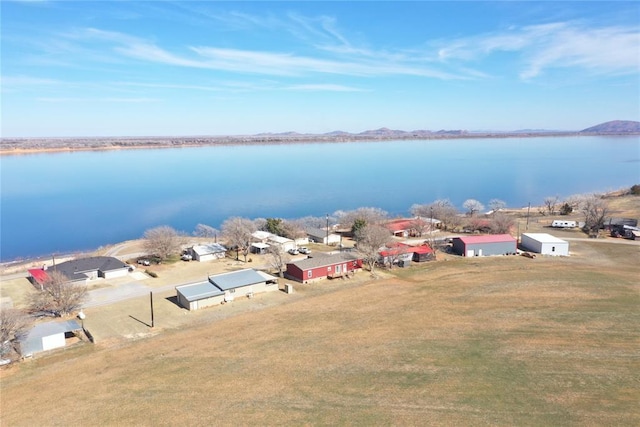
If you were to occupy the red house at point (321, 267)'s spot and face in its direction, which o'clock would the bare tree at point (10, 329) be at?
The bare tree is roughly at 3 o'clock from the red house.

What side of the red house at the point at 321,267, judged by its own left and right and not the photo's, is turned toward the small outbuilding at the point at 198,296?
right

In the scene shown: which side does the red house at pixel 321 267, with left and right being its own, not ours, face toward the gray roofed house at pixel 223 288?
right

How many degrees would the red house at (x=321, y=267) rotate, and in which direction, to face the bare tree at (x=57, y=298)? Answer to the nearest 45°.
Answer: approximately 90° to its right

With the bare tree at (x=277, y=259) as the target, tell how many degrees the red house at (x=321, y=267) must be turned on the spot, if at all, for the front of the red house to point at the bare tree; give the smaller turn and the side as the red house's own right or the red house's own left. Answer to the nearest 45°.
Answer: approximately 135° to the red house's own right

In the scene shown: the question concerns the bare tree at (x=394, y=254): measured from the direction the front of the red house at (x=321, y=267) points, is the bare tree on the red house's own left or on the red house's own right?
on the red house's own left

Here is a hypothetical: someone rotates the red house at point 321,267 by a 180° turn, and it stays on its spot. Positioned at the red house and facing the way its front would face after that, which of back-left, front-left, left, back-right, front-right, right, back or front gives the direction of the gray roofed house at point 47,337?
left

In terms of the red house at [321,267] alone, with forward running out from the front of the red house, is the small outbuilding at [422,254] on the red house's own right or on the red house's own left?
on the red house's own left

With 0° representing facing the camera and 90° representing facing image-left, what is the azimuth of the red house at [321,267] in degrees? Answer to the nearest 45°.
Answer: approximately 315°

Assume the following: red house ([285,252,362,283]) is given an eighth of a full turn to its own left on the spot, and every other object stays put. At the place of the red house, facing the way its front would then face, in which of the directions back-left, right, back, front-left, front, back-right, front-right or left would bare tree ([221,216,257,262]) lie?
back-left

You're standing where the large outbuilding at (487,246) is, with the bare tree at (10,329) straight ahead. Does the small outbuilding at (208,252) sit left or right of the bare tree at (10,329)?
right

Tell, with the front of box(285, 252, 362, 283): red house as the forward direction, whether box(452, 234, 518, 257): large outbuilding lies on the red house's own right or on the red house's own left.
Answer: on the red house's own left

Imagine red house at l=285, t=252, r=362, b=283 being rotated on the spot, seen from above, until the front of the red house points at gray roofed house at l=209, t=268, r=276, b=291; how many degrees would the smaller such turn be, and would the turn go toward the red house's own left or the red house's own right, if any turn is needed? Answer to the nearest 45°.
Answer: approximately 90° to the red house's own right

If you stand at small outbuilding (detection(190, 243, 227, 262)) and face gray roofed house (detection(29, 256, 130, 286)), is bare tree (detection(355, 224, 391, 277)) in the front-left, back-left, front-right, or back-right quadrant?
back-left

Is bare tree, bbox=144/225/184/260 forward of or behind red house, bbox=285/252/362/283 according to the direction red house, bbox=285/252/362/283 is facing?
behind
